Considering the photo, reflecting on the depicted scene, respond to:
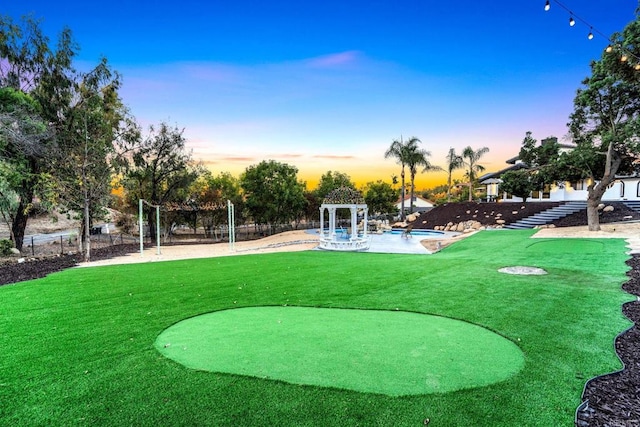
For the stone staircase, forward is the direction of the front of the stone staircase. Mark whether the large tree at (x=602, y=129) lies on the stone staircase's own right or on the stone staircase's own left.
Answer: on the stone staircase's own left

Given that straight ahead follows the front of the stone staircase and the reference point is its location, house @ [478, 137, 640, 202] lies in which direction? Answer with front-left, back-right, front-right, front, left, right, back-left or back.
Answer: back-right

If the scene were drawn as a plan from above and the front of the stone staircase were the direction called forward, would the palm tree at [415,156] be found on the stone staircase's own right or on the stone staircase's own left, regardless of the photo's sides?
on the stone staircase's own right

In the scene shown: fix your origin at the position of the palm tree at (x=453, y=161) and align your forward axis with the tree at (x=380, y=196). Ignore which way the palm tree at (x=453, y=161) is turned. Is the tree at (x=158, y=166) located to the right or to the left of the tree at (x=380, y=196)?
left

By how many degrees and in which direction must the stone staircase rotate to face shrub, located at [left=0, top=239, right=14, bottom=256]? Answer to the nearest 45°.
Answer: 0° — it already faces it

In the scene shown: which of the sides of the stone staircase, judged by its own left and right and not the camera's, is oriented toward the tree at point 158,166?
front

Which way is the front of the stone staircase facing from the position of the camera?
facing the viewer and to the left of the viewer

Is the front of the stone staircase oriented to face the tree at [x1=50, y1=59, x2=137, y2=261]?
yes

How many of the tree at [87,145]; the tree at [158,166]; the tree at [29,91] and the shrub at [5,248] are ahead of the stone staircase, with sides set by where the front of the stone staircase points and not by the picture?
4

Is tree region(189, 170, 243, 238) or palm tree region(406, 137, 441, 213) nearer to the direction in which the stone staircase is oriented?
the tree

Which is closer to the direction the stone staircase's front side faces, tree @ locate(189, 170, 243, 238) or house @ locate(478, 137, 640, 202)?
the tree
